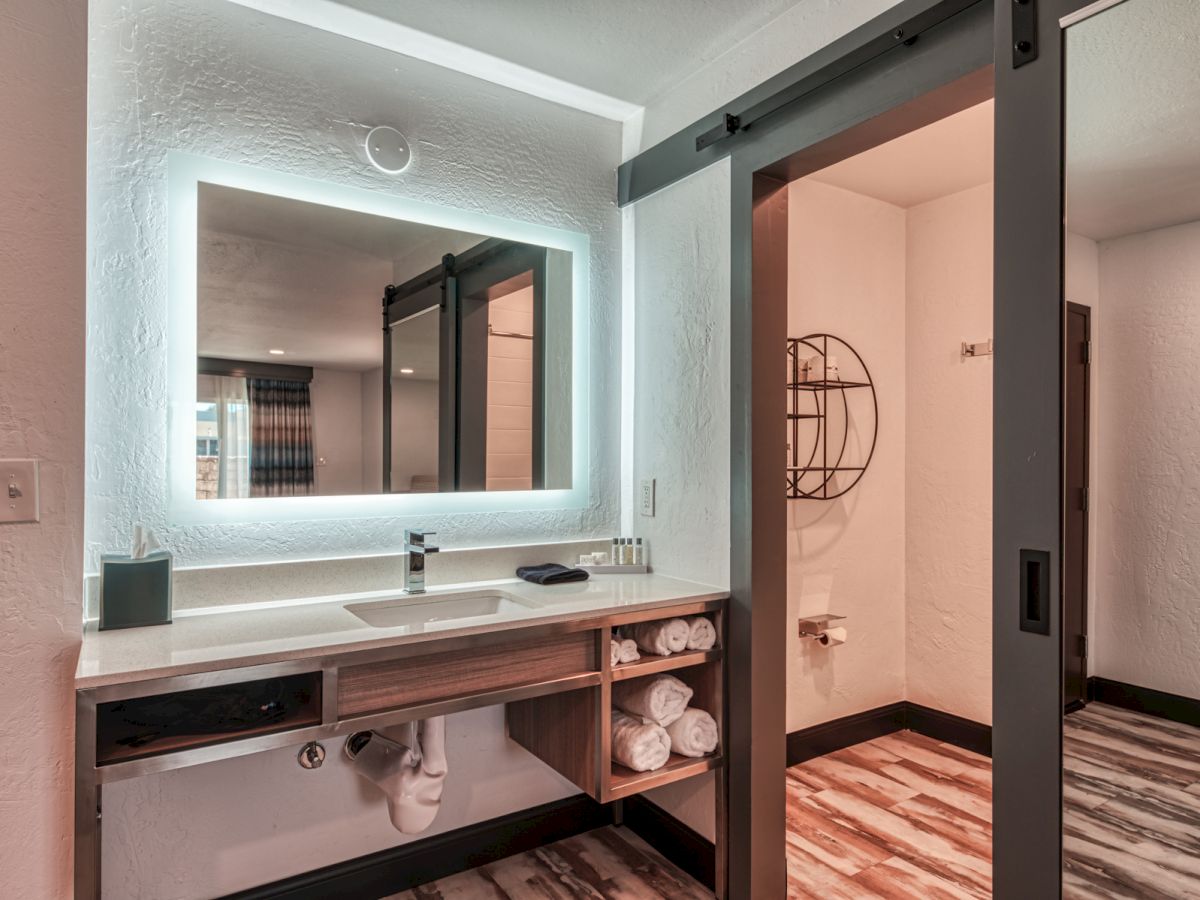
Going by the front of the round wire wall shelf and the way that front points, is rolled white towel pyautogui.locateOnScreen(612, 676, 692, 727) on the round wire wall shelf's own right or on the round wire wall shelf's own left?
on the round wire wall shelf's own right

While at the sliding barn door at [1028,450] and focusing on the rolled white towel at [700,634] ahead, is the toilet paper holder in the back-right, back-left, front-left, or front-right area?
front-right

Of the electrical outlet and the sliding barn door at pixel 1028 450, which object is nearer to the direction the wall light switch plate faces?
the sliding barn door

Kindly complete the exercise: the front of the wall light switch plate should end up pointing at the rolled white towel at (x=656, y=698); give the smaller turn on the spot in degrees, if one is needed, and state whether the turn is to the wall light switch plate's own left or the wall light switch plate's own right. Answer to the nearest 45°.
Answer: approximately 90° to the wall light switch plate's own left

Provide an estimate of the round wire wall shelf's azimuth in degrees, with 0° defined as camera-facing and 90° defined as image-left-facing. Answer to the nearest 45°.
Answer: approximately 315°

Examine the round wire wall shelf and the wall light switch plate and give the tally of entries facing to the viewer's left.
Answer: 0

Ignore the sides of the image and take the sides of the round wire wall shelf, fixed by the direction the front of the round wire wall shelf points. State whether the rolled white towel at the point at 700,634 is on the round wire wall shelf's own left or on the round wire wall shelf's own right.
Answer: on the round wire wall shelf's own right

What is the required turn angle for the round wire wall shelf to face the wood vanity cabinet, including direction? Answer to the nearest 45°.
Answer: approximately 90° to its right

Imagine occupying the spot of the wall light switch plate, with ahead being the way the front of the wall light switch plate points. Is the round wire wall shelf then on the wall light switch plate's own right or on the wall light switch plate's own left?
on the wall light switch plate's own left

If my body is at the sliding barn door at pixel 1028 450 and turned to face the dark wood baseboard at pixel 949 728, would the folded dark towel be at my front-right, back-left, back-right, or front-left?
front-left
